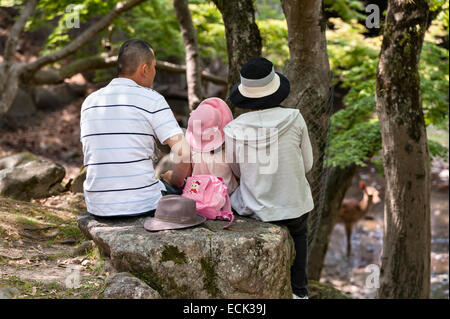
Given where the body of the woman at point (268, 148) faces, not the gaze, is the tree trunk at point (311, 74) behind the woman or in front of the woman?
in front

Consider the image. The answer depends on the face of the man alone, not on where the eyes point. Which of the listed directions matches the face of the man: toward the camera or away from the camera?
away from the camera

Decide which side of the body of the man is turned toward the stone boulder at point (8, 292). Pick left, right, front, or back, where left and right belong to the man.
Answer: back

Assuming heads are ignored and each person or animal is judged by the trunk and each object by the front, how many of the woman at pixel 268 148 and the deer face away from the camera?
1

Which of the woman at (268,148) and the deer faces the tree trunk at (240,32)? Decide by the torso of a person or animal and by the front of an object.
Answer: the woman

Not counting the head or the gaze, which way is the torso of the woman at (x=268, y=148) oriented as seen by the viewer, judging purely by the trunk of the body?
away from the camera

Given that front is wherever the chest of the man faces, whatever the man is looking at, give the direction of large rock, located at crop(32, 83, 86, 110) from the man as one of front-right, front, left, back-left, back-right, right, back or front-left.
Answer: front-left

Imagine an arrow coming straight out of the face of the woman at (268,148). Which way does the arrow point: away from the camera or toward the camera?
away from the camera

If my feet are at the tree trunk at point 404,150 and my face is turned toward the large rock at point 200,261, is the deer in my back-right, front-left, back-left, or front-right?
back-right

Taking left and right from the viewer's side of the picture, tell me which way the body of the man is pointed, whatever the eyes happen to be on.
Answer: facing away from the viewer and to the right of the viewer

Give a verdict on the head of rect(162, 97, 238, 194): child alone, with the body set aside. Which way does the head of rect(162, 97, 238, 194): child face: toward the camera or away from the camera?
away from the camera
